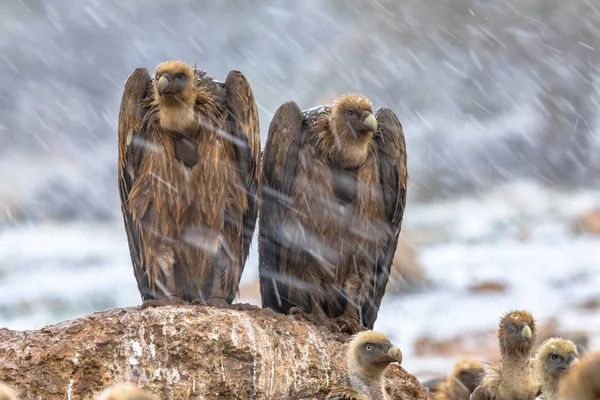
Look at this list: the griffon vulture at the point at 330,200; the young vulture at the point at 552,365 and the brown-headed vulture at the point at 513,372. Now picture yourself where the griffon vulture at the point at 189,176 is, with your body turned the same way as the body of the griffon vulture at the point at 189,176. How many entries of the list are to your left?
3

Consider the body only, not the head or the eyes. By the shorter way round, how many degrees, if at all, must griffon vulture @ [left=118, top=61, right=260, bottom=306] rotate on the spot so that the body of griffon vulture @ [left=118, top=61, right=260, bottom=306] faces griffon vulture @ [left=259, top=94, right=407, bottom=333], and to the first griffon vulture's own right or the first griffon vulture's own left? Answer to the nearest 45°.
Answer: approximately 90° to the first griffon vulture's own left

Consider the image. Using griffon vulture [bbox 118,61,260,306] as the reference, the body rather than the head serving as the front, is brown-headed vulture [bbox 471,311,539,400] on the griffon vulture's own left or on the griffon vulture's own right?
on the griffon vulture's own left

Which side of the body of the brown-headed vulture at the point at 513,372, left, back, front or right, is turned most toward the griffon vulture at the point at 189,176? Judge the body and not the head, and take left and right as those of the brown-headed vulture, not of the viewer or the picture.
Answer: right

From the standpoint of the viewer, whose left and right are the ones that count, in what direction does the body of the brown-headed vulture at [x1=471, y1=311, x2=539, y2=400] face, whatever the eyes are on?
facing the viewer and to the right of the viewer

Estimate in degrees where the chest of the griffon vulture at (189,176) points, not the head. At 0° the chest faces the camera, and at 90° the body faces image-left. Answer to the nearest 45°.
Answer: approximately 0°

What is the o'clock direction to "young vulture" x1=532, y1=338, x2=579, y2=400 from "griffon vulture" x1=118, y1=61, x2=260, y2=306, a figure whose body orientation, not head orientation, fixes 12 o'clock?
The young vulture is roughly at 9 o'clock from the griffon vulture.
